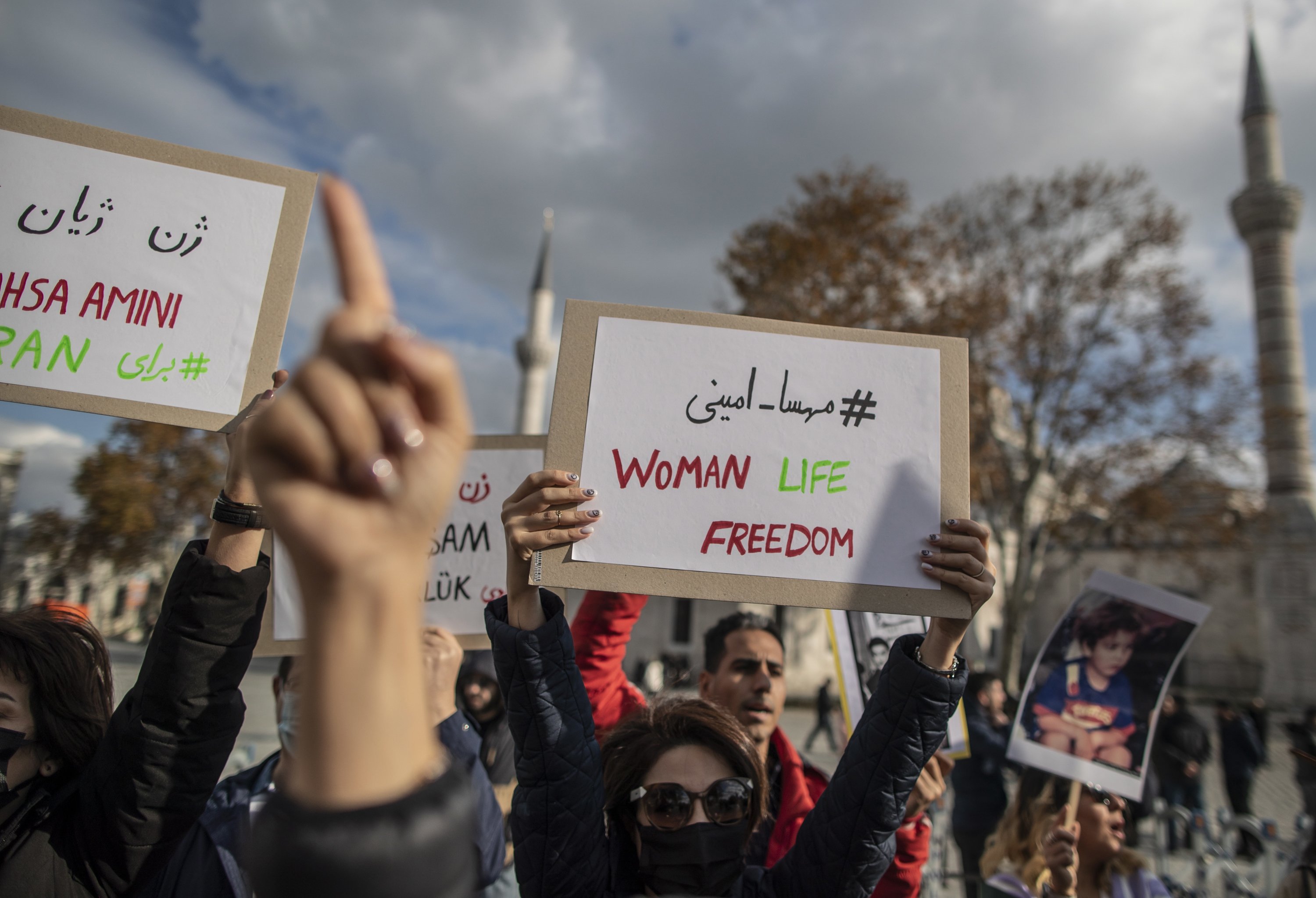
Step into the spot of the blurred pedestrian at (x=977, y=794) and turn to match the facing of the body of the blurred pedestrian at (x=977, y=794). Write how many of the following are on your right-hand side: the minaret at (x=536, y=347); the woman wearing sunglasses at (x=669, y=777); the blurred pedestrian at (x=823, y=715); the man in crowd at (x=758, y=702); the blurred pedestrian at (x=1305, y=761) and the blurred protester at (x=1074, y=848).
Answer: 3

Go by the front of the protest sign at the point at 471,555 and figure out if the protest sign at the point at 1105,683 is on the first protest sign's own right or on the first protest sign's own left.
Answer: on the first protest sign's own left

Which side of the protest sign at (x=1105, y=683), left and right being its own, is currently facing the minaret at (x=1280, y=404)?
back

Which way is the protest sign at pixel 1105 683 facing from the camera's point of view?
toward the camera

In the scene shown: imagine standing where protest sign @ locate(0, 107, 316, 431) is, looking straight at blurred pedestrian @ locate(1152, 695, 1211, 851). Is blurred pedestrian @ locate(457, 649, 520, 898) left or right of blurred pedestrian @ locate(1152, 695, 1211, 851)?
left

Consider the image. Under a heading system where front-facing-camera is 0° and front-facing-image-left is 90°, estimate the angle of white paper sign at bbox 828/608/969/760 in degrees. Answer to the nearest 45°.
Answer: approximately 0°

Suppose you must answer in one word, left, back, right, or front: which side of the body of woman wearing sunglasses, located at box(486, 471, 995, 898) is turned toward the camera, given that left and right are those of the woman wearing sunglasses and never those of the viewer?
front

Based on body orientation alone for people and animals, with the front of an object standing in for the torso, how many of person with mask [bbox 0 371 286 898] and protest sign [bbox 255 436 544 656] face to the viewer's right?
0

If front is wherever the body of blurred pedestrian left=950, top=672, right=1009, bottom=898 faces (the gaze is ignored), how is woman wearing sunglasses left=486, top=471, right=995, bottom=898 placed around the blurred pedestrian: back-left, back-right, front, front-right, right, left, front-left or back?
right

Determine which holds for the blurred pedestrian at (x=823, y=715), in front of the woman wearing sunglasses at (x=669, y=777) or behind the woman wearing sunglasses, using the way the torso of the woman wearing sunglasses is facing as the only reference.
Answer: behind

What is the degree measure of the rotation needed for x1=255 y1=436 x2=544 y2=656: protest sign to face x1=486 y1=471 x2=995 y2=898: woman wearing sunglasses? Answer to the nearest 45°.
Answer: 0° — it already faces them

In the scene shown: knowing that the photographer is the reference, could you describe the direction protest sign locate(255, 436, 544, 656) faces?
facing the viewer
